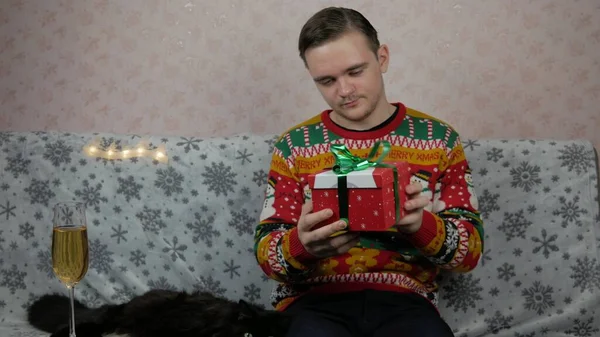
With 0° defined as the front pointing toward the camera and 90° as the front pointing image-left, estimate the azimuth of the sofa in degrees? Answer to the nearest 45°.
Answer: approximately 0°

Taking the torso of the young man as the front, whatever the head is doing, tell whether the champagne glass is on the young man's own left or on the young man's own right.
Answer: on the young man's own right

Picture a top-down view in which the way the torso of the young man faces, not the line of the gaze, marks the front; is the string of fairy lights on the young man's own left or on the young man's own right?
on the young man's own right

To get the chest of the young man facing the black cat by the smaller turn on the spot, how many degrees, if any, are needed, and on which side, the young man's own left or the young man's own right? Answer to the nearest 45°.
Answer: approximately 90° to the young man's own right

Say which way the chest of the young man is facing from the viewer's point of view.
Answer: toward the camera

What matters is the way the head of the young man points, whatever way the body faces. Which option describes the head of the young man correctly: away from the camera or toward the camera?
toward the camera
